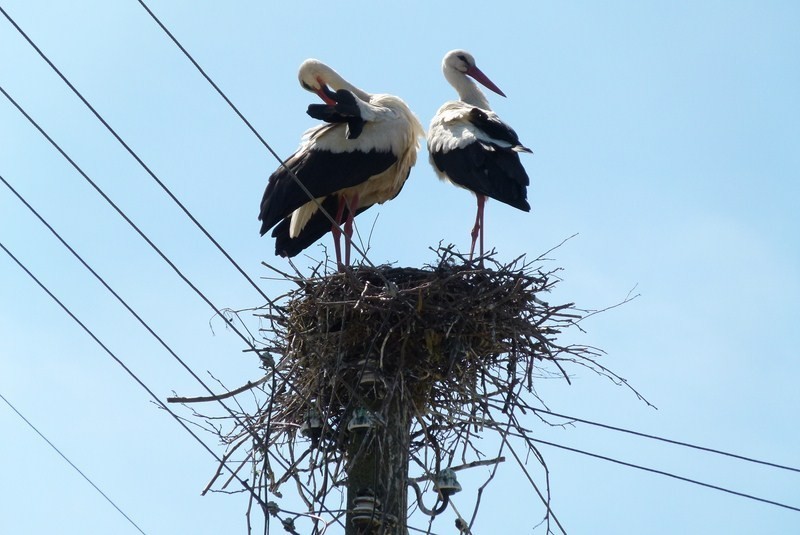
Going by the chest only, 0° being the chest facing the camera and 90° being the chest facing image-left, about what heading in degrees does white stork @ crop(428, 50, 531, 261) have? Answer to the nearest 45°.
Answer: approximately 135°

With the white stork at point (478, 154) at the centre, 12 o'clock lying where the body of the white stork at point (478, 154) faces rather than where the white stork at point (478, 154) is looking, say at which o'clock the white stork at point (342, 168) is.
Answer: the white stork at point (342, 168) is roughly at 11 o'clock from the white stork at point (478, 154).

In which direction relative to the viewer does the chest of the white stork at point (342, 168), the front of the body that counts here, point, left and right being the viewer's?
facing to the right of the viewer

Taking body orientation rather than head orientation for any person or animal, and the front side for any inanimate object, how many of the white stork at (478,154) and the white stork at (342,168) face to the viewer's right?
1
